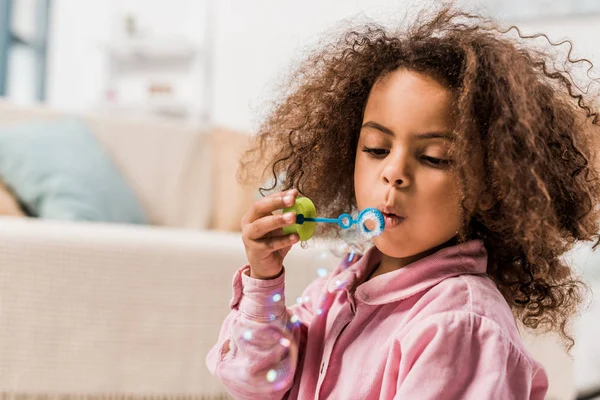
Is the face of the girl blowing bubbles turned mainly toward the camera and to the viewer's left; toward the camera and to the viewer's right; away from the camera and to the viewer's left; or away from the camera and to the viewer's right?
toward the camera and to the viewer's left

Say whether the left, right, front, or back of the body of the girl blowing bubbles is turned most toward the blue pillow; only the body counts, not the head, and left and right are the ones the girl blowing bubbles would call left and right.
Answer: right

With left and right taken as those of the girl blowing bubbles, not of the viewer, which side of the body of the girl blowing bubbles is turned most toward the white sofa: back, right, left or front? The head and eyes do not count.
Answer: right

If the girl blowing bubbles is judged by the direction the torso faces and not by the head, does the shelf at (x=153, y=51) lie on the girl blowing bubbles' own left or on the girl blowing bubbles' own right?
on the girl blowing bubbles' own right

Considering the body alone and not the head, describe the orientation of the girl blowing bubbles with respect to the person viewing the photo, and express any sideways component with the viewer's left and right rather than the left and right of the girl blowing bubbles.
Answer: facing the viewer and to the left of the viewer
